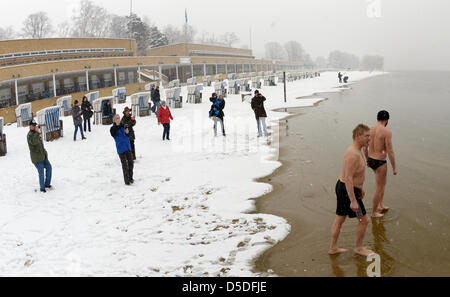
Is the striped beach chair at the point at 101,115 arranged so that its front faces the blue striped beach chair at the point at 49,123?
no

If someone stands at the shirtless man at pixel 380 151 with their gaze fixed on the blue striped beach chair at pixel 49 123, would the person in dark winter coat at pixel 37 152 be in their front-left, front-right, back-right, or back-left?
front-left

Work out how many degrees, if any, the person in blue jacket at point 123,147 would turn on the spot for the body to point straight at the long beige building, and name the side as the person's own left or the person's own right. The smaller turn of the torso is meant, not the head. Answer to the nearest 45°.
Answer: approximately 135° to the person's own left

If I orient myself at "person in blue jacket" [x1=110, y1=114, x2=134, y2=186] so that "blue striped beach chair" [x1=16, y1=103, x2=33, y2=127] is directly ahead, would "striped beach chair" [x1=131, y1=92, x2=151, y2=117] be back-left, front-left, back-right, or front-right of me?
front-right

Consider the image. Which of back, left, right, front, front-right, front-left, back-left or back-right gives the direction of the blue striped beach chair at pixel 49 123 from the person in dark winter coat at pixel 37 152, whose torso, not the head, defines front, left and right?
back-left

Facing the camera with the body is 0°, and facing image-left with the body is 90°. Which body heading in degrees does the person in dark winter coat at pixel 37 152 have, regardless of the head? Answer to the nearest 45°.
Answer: approximately 315°

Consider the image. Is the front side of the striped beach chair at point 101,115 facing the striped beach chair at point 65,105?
no

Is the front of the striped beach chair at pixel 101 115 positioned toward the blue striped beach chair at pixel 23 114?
no
